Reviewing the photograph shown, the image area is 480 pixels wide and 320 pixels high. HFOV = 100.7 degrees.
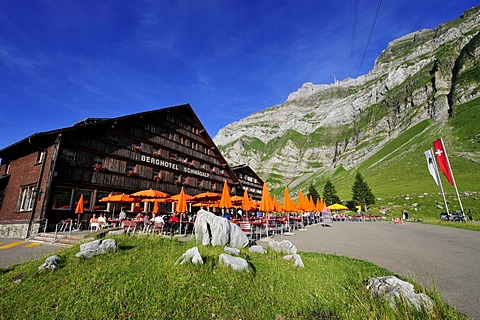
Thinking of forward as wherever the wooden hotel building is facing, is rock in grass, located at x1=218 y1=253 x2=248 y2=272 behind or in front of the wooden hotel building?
in front

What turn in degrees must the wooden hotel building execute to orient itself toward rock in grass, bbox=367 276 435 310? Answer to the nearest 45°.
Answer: approximately 45° to its right

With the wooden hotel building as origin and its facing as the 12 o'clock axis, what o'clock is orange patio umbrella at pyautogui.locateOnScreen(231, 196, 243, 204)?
The orange patio umbrella is roughly at 11 o'clock from the wooden hotel building.

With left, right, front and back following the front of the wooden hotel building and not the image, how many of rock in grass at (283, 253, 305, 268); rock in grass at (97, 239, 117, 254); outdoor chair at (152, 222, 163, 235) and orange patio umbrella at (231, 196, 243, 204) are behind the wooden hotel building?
0

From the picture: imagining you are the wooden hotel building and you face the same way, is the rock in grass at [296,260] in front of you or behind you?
in front

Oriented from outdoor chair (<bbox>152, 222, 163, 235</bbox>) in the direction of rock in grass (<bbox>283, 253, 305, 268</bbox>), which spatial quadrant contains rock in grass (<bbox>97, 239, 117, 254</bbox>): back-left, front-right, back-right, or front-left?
front-right

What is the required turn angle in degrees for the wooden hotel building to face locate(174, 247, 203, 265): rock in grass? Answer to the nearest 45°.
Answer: approximately 45° to its right

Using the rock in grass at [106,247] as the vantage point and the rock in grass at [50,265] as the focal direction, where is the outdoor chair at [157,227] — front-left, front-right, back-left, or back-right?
back-right

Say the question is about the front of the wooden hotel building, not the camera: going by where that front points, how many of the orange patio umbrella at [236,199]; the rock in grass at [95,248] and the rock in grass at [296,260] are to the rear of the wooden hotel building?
0

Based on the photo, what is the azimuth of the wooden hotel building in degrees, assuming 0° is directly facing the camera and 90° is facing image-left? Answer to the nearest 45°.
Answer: approximately 315°

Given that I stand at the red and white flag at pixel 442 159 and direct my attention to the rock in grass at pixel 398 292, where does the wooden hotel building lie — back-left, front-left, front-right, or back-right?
front-right

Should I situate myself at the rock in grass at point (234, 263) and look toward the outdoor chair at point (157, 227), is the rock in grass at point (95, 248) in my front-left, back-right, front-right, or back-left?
front-left

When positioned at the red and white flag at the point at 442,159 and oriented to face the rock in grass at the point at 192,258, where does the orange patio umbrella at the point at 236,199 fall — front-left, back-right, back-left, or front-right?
front-right

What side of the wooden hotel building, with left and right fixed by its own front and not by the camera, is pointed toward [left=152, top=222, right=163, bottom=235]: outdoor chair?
front

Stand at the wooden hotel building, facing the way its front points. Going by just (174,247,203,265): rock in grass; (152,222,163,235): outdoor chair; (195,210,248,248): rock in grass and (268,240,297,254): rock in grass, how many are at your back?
0

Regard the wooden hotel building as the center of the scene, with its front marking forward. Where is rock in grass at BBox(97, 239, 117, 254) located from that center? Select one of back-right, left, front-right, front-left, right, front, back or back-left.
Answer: front-right

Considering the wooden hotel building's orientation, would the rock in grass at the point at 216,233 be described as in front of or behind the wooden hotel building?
in front
